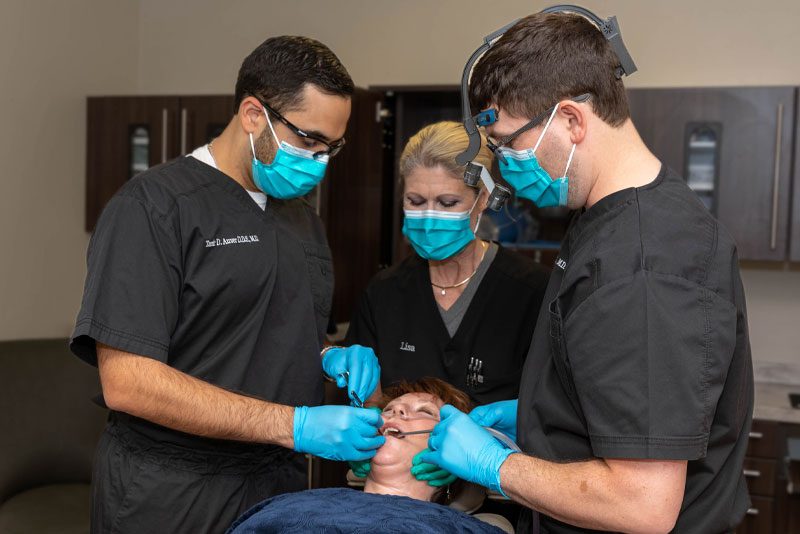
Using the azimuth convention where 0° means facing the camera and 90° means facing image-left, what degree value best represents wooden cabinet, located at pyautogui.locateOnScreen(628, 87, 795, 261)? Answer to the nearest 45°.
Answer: approximately 0°

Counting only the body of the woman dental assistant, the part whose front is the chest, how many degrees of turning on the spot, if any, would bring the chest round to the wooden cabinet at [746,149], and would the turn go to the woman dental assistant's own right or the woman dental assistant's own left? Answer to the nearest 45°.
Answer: approximately 135° to the woman dental assistant's own left

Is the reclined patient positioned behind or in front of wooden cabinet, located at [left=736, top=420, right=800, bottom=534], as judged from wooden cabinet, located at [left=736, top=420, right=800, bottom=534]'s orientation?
in front

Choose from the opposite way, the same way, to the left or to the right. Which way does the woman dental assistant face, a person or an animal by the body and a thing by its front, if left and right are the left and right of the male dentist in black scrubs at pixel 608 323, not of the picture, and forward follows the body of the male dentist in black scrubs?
to the left

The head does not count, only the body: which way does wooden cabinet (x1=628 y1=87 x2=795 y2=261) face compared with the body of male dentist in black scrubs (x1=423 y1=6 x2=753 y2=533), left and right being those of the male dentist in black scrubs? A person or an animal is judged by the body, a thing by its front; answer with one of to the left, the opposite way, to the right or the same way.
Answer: to the left

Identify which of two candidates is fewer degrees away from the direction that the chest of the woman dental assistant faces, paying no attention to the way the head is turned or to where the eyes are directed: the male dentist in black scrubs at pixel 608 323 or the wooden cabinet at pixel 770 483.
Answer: the male dentist in black scrubs

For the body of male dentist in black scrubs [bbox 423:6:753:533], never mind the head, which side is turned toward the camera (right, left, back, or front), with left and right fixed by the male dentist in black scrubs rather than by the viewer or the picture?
left

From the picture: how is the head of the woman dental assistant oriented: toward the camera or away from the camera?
toward the camera

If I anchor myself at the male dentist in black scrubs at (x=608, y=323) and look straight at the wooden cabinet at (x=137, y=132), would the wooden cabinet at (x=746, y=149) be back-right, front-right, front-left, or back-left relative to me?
front-right

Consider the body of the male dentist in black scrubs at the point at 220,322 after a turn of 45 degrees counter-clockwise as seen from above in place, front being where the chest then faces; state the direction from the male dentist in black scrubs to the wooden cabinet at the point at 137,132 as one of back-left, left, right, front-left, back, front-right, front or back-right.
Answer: left

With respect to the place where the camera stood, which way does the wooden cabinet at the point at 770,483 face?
facing the viewer

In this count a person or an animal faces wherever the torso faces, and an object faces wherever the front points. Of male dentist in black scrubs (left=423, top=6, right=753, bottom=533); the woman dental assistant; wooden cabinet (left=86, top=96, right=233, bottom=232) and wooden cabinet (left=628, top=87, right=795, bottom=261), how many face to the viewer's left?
1

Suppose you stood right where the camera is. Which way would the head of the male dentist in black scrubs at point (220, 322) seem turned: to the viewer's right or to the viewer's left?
to the viewer's right

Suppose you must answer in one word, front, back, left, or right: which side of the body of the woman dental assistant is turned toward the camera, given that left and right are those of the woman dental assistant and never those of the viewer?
front

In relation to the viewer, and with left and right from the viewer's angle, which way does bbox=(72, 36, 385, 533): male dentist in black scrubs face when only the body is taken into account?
facing the viewer and to the right of the viewer

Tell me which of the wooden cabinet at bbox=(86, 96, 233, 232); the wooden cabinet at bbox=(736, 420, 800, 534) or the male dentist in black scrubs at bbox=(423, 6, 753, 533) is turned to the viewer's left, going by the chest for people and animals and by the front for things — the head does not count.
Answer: the male dentist in black scrubs

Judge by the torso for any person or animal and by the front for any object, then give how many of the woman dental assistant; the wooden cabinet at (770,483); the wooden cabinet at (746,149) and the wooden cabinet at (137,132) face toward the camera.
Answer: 4

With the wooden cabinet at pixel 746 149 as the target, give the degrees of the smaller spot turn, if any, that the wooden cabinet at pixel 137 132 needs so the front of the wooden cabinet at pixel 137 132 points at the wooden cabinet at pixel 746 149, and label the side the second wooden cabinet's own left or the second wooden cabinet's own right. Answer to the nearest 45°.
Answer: approximately 45° to the second wooden cabinet's own left
